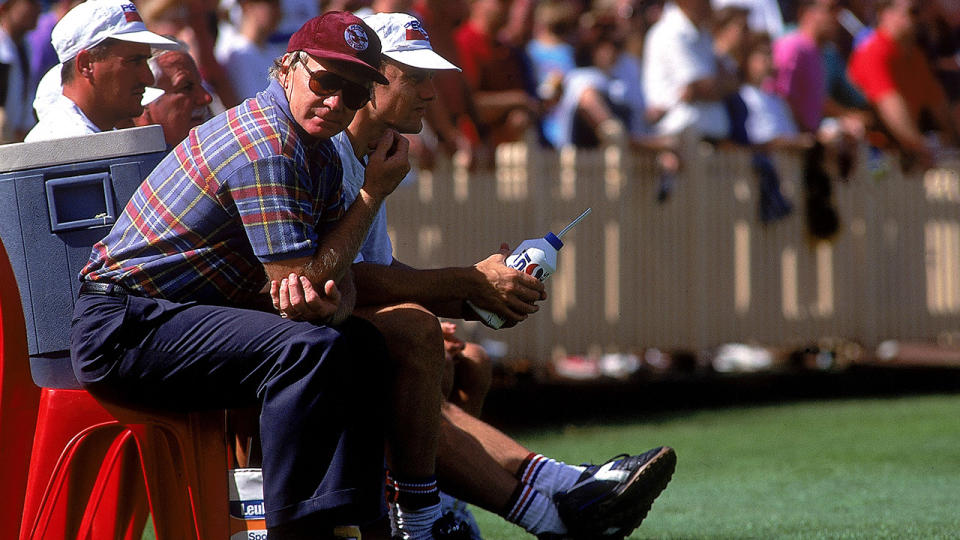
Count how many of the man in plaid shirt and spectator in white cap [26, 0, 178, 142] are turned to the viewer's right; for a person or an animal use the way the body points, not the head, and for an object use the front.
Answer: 2

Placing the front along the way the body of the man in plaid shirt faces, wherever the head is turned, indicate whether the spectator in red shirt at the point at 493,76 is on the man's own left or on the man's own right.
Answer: on the man's own left

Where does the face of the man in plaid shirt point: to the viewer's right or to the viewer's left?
to the viewer's right

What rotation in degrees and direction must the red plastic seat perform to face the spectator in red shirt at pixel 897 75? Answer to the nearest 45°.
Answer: approximately 45° to its left

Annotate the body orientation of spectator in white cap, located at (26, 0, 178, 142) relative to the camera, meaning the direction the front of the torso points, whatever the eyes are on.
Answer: to the viewer's right

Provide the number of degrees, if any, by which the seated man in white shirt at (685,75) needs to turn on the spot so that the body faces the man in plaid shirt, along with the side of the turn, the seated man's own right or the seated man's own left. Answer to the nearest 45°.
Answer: approximately 45° to the seated man's own right

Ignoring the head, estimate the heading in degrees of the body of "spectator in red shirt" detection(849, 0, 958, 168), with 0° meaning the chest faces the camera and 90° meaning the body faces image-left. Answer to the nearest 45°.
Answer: approximately 315°

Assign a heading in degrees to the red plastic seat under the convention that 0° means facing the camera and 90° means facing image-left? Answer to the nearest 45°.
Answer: approximately 270°

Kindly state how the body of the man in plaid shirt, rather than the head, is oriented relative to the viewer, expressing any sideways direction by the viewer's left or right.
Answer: facing to the right of the viewer

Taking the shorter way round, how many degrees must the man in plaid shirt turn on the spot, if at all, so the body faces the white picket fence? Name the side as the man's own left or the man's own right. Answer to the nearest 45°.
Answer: approximately 45° to the man's own left
